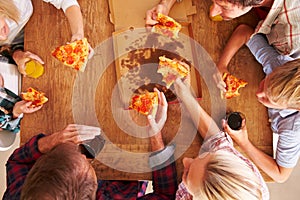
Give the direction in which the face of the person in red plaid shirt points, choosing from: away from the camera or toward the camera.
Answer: away from the camera

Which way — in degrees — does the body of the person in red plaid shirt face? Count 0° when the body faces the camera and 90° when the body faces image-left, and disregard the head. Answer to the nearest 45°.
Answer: approximately 180°
